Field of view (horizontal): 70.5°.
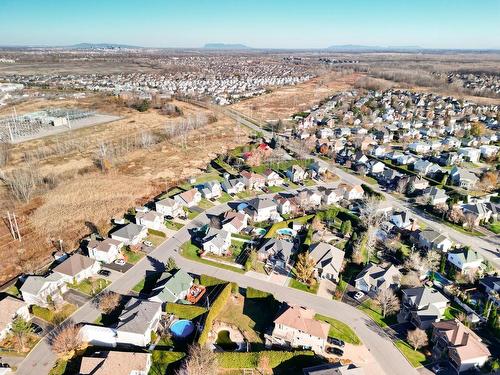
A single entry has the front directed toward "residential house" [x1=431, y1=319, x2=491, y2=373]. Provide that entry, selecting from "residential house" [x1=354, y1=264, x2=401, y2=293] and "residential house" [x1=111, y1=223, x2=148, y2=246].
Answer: "residential house" [x1=111, y1=223, x2=148, y2=246]

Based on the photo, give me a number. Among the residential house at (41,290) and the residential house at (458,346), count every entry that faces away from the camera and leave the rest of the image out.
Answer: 0

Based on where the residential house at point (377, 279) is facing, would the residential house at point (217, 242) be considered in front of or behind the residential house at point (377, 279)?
in front

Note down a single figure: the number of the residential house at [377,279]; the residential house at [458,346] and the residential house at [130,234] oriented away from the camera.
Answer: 0

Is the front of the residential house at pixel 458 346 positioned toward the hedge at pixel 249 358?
yes

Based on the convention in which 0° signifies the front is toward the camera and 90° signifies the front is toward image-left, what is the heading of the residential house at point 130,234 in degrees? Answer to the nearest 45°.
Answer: approximately 315°

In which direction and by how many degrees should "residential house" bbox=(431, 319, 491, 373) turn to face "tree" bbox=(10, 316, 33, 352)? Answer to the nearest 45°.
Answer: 0° — it already faces it

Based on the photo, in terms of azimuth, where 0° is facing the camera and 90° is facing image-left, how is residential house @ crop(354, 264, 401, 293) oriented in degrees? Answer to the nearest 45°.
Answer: approximately 45°

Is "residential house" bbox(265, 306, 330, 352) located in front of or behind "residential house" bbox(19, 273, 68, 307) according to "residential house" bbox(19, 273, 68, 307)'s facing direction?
in front

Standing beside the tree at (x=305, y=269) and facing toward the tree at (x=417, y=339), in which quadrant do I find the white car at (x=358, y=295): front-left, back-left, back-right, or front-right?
front-left

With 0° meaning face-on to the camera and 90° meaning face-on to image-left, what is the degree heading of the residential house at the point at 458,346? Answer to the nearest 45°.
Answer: approximately 45°

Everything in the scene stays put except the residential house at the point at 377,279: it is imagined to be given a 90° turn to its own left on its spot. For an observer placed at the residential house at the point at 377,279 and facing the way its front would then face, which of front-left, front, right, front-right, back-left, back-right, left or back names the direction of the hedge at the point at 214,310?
right

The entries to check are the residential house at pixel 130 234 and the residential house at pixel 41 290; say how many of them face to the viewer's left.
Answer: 0

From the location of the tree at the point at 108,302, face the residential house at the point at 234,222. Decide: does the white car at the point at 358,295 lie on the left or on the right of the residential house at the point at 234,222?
right

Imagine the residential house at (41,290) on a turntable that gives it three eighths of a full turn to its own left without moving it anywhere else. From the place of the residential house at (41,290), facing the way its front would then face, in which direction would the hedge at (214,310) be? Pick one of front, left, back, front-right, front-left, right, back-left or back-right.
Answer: back-right

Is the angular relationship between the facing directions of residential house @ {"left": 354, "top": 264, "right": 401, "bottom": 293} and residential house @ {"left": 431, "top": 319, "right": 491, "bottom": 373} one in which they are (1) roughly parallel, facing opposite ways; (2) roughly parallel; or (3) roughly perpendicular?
roughly parallel

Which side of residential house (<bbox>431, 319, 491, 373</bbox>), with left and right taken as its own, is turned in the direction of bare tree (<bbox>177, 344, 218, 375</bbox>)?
front

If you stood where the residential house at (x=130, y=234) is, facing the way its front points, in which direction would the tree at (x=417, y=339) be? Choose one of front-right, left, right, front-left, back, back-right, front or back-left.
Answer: front

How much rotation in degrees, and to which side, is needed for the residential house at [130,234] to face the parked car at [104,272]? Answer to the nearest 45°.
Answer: approximately 90° to its right
